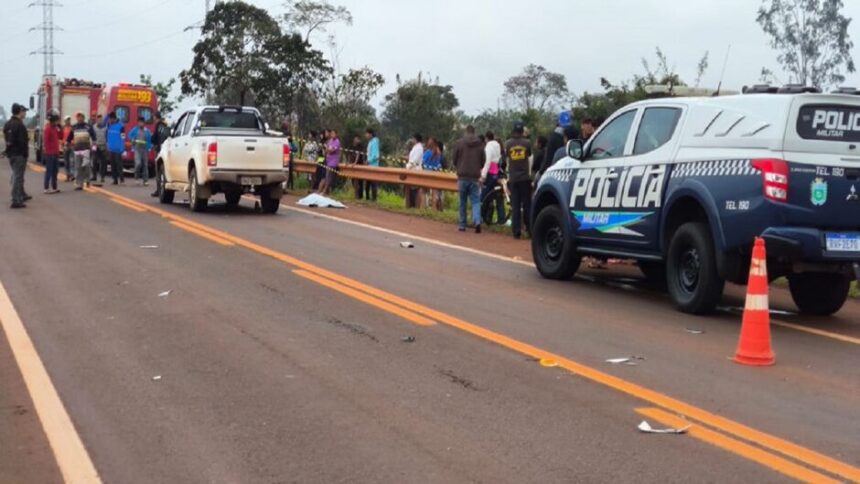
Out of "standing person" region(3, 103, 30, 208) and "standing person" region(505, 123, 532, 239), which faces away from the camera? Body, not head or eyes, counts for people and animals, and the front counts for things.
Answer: "standing person" region(505, 123, 532, 239)

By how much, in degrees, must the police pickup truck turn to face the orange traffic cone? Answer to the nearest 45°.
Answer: approximately 135° to its left

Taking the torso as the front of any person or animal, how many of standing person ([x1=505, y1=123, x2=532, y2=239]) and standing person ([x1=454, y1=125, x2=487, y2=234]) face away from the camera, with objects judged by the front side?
2

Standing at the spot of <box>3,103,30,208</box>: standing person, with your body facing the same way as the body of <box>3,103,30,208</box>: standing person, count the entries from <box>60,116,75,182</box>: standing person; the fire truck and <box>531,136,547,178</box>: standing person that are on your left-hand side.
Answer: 2

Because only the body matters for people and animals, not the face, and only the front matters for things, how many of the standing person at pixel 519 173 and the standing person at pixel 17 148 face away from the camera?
1

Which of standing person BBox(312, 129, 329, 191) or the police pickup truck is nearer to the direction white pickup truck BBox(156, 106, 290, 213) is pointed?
the standing person

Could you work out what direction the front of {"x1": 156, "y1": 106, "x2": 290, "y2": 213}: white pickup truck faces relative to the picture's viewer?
facing away from the viewer and to the left of the viewer

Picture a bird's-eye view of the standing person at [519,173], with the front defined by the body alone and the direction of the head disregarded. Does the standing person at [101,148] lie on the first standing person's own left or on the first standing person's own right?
on the first standing person's own left

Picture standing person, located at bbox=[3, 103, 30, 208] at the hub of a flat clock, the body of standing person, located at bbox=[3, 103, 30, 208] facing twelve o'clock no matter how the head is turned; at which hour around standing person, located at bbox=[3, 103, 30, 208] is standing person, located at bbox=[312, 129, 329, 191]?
standing person, located at bbox=[312, 129, 329, 191] is roughly at 11 o'clock from standing person, located at bbox=[3, 103, 30, 208].

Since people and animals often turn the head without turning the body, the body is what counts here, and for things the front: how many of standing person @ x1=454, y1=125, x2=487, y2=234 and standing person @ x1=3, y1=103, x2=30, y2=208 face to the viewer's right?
1
